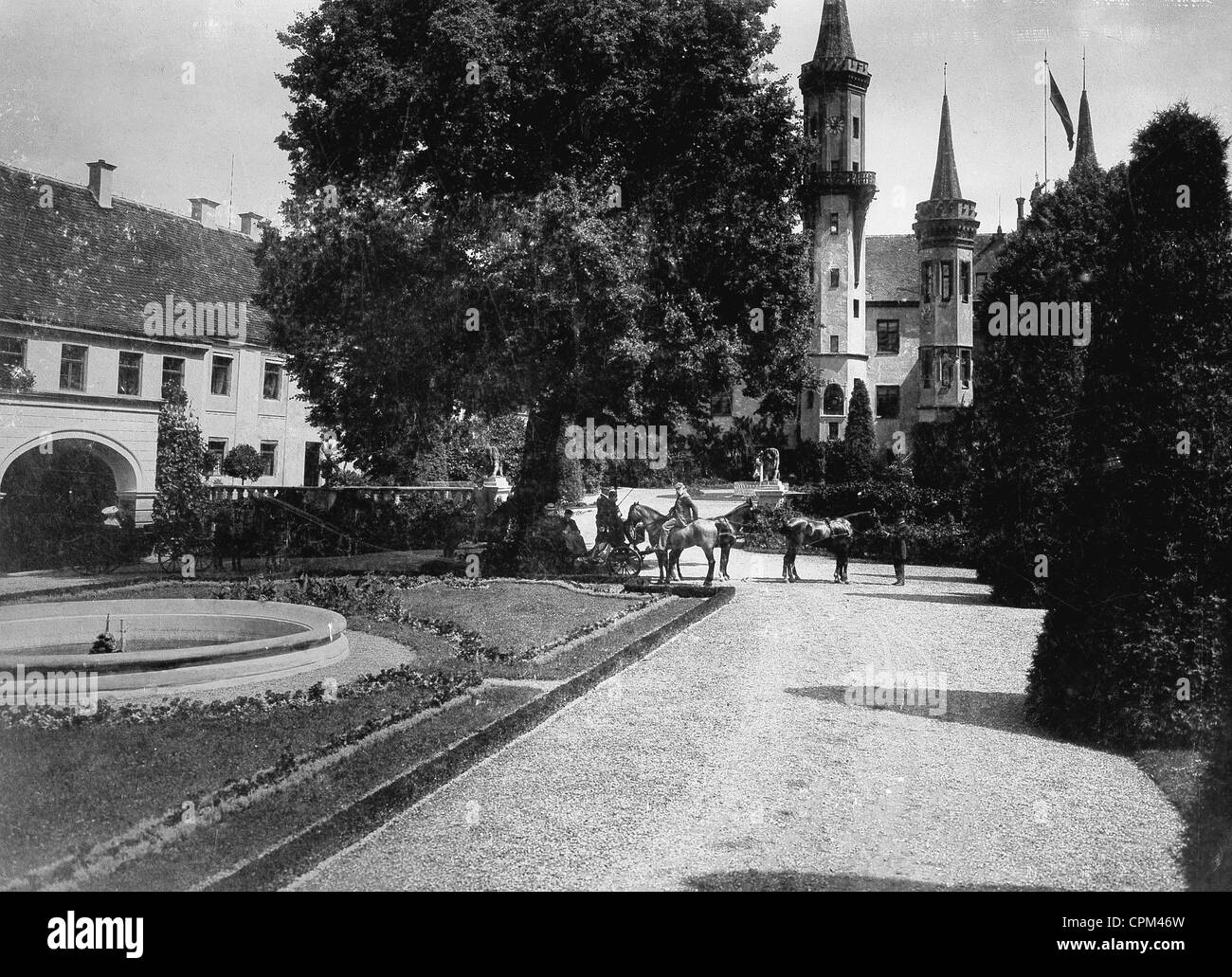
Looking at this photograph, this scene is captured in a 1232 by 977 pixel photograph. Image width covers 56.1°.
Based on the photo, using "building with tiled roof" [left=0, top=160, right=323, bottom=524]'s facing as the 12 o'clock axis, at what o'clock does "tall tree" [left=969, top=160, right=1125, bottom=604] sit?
The tall tree is roughly at 12 o'clock from the building with tiled roof.

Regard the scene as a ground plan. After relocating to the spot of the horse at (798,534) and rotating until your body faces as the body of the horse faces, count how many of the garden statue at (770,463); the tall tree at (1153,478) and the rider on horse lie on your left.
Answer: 1

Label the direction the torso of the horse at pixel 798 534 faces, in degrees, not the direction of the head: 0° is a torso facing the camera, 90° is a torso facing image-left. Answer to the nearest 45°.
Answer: approximately 270°

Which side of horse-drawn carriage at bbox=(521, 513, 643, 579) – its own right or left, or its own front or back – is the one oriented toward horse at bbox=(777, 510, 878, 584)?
front

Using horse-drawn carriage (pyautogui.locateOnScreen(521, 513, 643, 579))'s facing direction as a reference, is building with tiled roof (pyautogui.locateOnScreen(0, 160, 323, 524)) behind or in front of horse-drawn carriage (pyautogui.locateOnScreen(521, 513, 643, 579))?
behind

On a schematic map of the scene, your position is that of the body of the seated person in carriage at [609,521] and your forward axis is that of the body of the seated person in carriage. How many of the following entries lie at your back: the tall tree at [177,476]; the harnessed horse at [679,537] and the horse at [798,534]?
1

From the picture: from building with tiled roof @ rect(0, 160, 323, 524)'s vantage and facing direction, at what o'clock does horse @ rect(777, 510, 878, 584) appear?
The horse is roughly at 12 o'clock from the building with tiled roof.

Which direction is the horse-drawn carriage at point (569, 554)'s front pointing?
to the viewer's right

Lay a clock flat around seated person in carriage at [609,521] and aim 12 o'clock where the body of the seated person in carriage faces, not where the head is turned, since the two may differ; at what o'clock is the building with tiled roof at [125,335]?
The building with tiled roof is roughly at 7 o'clock from the seated person in carriage.

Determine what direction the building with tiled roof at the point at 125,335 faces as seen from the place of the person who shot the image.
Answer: facing the viewer and to the right of the viewer

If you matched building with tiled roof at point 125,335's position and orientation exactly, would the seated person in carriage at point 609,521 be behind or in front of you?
in front
